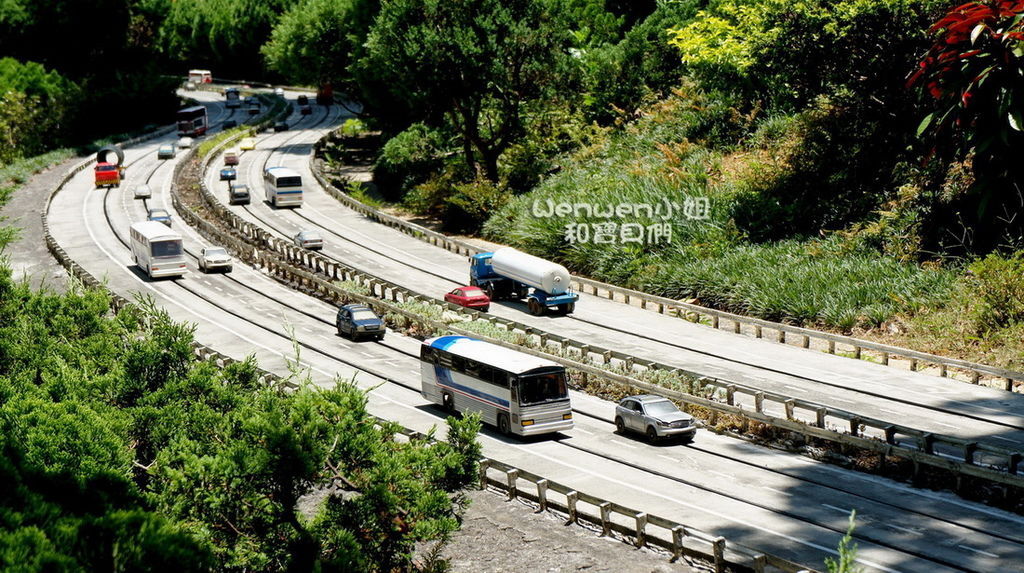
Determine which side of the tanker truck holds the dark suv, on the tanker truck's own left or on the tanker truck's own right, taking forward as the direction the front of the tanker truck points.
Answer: on the tanker truck's own left

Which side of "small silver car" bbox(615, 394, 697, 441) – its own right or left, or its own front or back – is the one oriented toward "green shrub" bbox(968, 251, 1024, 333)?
left

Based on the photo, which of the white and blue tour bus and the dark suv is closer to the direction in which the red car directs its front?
the dark suv

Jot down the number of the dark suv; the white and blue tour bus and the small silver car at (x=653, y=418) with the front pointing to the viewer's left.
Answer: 0

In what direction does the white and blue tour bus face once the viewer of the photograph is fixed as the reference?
facing the viewer and to the right of the viewer

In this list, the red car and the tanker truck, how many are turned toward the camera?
0

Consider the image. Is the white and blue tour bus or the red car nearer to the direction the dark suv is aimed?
the white and blue tour bus

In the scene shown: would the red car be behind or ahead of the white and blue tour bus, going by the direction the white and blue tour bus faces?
behind

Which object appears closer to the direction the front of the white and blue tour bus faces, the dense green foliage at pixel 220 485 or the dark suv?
the dense green foliage

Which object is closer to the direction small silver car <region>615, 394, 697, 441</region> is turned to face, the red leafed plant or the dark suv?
the red leafed plant

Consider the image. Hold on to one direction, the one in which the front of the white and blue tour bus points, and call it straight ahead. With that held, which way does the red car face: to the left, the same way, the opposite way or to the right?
the opposite way

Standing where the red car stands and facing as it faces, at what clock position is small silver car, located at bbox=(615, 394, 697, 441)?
The small silver car is roughly at 7 o'clock from the red car.

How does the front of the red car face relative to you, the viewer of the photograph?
facing away from the viewer and to the left of the viewer

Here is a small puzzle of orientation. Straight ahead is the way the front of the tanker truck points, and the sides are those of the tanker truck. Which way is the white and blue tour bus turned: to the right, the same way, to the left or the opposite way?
the opposite way

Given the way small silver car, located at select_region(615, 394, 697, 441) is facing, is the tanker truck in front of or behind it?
behind
